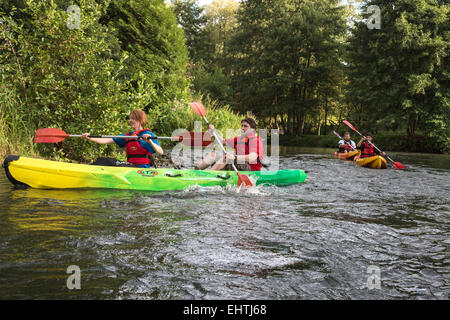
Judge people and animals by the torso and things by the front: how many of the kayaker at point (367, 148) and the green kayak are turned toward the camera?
1

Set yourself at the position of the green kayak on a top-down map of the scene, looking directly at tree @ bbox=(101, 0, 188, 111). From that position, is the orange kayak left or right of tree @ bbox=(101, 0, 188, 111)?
right

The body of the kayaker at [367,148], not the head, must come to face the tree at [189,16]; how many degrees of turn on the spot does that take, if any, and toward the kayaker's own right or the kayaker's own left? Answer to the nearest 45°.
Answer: approximately 135° to the kayaker's own right

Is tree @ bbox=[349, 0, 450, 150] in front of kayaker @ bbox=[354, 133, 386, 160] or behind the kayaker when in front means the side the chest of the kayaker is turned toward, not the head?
behind

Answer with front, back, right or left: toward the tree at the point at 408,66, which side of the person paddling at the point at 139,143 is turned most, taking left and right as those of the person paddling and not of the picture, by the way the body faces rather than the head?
back

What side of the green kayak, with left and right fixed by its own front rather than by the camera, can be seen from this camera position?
left
